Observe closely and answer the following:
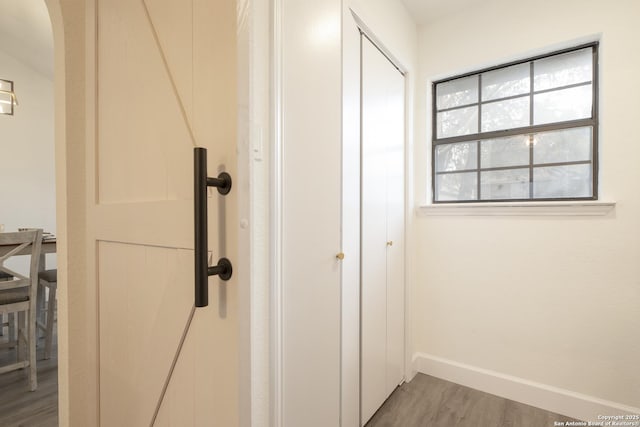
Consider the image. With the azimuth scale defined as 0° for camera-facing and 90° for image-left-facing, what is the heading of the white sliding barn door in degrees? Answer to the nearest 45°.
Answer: approximately 45°

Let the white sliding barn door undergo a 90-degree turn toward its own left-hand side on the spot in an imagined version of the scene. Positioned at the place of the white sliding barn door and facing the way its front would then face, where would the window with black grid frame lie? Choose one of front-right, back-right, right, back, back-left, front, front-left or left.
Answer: front-left

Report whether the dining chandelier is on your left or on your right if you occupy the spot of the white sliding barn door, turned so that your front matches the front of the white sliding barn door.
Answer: on your right

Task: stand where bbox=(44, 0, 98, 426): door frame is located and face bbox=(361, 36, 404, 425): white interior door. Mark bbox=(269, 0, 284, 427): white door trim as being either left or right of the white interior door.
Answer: right

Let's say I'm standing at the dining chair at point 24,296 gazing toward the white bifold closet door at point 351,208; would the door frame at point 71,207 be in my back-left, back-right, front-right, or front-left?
front-right

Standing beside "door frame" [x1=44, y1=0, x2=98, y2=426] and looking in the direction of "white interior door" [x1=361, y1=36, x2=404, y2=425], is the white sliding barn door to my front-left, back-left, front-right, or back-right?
front-right

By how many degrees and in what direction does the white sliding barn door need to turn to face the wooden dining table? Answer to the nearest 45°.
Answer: approximately 135° to its right

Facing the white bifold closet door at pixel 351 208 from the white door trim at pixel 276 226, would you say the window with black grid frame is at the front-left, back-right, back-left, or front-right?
front-right

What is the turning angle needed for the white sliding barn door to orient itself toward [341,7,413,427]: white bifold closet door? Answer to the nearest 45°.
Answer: approximately 135° to its left

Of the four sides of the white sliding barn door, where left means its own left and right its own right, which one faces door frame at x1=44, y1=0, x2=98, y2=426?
right

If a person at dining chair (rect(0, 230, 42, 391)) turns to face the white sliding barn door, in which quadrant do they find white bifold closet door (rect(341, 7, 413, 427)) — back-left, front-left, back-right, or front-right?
front-left

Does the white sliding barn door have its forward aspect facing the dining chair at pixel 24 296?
no

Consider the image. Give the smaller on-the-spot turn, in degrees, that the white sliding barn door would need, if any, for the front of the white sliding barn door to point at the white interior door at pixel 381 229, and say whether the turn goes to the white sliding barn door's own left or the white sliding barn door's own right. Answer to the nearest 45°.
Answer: approximately 135° to the white sliding barn door's own left

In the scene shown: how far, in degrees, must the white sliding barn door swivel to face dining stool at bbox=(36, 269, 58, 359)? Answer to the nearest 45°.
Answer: approximately 135° to its right
